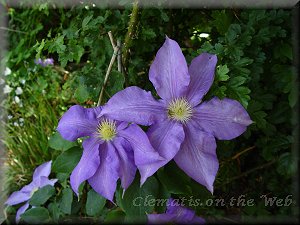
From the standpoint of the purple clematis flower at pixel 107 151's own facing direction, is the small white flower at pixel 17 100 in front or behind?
behind

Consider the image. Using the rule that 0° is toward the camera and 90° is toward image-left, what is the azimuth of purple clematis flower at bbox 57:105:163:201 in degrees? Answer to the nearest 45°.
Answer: approximately 0°

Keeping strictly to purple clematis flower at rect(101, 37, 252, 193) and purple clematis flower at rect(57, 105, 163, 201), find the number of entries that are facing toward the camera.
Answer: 2

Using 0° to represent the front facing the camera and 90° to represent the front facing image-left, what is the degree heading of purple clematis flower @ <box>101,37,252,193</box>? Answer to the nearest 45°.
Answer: approximately 0°
